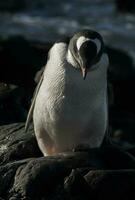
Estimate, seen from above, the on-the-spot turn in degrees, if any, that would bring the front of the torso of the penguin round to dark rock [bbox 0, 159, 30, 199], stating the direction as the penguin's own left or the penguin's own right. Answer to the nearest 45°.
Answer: approximately 45° to the penguin's own right

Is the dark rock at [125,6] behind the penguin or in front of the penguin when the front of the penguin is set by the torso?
behind

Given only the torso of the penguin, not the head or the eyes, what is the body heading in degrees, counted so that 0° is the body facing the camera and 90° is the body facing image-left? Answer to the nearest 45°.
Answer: approximately 0°

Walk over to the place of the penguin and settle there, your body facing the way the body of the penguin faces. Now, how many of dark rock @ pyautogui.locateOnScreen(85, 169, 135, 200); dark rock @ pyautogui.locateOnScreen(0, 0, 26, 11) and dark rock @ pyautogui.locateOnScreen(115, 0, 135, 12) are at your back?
2

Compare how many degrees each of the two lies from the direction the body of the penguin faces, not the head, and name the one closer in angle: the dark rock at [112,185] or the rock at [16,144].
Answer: the dark rock

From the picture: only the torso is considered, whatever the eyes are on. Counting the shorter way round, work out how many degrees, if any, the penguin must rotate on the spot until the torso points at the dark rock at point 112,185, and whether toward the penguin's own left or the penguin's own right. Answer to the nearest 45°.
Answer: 0° — it already faces it

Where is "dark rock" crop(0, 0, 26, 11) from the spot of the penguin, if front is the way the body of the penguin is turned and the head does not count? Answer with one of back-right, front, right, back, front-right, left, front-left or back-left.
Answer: back
